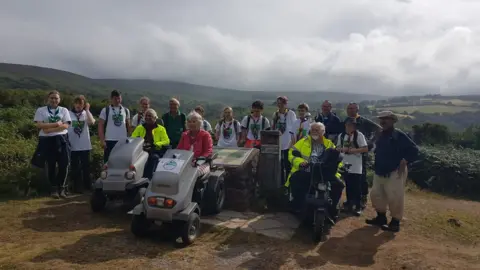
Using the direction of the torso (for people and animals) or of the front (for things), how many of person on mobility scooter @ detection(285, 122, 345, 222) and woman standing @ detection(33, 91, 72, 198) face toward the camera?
2

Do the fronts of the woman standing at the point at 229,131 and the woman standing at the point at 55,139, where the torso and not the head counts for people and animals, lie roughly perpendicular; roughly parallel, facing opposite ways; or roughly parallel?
roughly parallel

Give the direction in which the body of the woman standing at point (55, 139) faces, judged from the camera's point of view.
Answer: toward the camera

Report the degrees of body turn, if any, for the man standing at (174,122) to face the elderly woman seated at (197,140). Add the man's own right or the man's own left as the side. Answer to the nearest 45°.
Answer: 0° — they already face them

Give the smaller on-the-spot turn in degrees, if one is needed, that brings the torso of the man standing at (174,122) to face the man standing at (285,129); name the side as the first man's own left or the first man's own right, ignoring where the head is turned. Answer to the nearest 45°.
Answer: approximately 90° to the first man's own left

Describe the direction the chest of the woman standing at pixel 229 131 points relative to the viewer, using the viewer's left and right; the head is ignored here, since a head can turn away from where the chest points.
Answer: facing the viewer

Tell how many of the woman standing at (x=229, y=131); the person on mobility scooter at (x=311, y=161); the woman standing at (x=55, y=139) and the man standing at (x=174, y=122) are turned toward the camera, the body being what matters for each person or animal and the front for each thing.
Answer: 4

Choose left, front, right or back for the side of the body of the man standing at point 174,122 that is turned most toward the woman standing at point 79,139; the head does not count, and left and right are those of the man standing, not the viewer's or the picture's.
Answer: right

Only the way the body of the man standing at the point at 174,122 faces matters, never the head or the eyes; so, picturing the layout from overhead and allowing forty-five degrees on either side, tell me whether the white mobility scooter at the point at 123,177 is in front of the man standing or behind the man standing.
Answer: in front

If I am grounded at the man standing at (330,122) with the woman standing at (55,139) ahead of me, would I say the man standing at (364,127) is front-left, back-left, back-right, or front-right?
back-left

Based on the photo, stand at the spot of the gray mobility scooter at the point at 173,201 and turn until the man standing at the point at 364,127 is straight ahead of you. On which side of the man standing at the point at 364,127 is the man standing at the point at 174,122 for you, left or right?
left

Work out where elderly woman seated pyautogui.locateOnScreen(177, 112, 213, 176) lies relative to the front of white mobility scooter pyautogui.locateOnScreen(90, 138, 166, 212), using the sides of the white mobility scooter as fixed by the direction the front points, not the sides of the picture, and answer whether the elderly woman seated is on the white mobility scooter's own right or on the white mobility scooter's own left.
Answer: on the white mobility scooter's own left

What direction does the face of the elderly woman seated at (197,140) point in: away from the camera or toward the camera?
toward the camera

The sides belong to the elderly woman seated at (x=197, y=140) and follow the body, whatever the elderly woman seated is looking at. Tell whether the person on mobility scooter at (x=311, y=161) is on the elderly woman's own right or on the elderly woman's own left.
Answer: on the elderly woman's own left

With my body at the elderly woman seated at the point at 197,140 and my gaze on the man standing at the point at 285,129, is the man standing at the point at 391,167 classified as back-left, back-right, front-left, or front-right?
front-right
